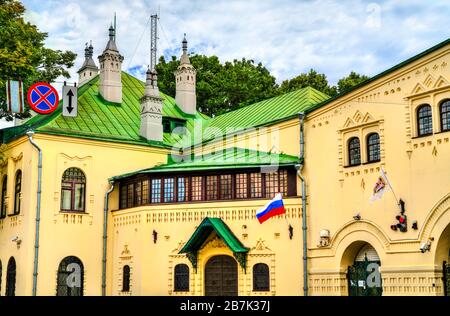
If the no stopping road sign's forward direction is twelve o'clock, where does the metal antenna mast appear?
The metal antenna mast is roughly at 7 o'clock from the no stopping road sign.

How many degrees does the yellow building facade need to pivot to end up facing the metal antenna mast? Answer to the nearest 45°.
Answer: approximately 180°

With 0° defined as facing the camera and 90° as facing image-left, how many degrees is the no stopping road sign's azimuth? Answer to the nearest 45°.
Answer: approximately 0°

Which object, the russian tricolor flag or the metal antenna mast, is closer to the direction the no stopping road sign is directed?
the russian tricolor flag

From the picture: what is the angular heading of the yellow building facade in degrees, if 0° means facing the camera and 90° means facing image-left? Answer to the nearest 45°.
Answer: approximately 0°
